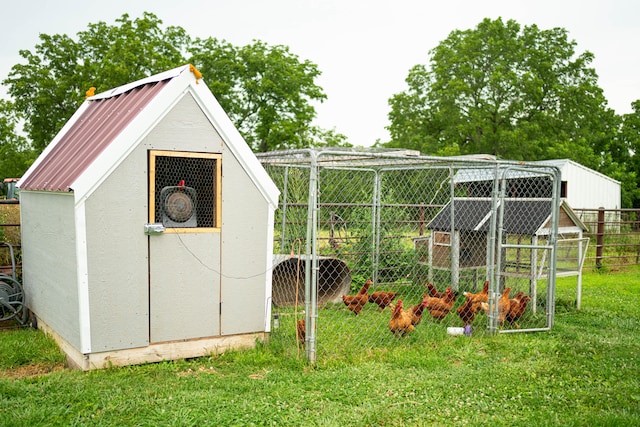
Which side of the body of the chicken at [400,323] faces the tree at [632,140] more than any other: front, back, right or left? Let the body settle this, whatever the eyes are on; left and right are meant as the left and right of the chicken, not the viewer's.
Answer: back

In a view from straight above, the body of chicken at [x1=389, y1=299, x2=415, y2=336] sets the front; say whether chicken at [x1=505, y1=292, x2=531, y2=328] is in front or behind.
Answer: behind

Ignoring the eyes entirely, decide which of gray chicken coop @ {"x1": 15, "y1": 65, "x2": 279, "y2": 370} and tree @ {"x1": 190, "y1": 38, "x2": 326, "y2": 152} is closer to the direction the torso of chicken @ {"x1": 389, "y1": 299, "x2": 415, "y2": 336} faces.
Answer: the gray chicken coop

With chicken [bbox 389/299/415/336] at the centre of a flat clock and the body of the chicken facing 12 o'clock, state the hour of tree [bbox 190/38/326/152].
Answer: The tree is roughly at 4 o'clock from the chicken.
